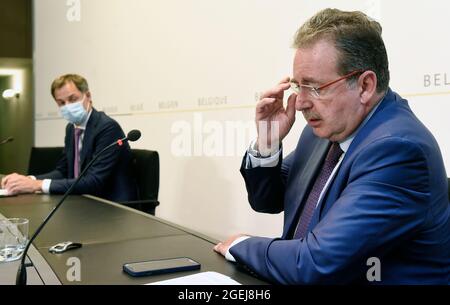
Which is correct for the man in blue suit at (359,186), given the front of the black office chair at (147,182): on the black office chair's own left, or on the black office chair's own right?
on the black office chair's own left

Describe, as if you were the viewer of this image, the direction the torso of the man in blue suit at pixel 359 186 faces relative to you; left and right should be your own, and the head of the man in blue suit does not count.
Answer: facing the viewer and to the left of the viewer

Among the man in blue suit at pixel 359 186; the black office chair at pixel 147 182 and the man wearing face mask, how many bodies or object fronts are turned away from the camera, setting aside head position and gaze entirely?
0

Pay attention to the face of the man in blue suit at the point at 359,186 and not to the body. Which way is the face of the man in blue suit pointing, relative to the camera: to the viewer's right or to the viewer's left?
to the viewer's left

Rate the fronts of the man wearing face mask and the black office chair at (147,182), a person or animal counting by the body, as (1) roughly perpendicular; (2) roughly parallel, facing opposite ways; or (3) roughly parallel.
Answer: roughly parallel
